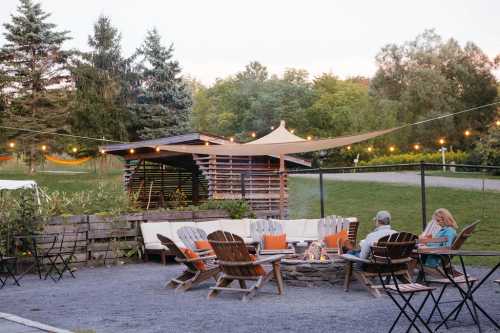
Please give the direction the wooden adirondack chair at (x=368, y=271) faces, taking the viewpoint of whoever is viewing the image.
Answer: facing away from the viewer and to the left of the viewer

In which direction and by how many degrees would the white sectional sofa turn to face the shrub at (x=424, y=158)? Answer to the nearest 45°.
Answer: approximately 135° to its left

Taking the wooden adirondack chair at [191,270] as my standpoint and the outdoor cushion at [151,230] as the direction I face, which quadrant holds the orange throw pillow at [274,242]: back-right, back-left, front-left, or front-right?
front-right

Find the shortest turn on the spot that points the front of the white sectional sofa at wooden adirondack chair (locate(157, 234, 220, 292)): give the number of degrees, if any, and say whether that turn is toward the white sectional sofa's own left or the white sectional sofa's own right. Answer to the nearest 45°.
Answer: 0° — it already faces it

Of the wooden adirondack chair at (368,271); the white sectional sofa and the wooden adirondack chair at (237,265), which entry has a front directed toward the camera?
the white sectional sofa

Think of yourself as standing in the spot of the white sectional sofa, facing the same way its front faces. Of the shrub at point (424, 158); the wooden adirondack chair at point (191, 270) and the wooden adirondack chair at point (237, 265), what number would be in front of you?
2

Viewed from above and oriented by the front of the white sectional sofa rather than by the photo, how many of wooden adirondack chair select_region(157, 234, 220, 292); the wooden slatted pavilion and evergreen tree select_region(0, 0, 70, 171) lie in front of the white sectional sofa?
1

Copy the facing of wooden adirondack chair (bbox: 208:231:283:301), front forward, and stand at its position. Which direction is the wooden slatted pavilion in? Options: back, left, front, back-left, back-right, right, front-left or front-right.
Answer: front-left

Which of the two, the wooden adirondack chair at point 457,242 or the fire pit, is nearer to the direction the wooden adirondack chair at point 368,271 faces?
the fire pit

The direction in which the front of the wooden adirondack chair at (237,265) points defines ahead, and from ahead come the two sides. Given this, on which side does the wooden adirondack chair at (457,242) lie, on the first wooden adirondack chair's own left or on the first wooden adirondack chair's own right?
on the first wooden adirondack chair's own right

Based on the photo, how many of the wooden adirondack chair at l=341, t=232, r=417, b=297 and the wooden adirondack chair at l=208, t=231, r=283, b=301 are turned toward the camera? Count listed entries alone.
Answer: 0

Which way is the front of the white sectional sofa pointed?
toward the camera

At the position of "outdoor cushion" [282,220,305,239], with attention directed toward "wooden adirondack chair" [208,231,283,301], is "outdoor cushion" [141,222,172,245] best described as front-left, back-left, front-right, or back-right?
front-right

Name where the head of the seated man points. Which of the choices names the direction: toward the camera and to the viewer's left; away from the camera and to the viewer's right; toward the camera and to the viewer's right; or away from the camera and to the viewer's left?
away from the camera and to the viewer's left

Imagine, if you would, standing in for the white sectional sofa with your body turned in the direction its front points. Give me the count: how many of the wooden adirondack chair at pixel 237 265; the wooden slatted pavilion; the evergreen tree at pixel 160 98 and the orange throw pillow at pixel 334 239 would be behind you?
2

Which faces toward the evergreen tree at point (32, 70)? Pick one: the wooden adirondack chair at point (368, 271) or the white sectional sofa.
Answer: the wooden adirondack chair

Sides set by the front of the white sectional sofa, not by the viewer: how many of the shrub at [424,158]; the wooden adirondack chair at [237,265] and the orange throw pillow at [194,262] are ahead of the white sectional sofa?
2
